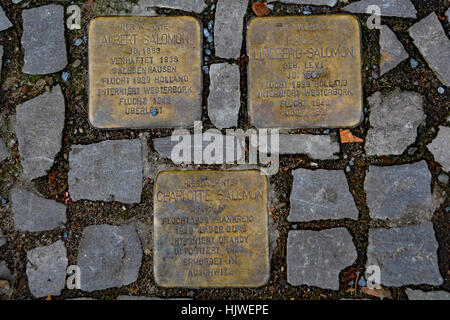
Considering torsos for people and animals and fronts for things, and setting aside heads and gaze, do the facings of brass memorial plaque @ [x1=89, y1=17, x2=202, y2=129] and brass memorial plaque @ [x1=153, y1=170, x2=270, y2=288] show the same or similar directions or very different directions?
same or similar directions

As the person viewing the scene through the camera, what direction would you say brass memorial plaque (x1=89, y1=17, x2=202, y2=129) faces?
facing the viewer

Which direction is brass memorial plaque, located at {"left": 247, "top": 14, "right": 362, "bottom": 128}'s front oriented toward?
toward the camera

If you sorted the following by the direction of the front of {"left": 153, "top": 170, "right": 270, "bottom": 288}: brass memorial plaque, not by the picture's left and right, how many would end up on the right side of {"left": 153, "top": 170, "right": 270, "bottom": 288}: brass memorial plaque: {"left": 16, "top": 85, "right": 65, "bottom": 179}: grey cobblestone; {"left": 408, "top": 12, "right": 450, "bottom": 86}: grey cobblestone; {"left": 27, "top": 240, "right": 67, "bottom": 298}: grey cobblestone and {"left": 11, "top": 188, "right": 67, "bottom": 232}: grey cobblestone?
3

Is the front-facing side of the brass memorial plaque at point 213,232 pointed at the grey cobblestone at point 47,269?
no

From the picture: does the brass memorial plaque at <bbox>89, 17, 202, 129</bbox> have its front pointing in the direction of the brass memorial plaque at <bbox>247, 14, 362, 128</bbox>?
no

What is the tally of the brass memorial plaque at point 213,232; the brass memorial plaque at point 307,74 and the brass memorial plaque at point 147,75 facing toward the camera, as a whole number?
3

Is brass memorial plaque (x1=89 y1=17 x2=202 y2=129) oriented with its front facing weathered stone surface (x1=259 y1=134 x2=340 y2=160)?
no
